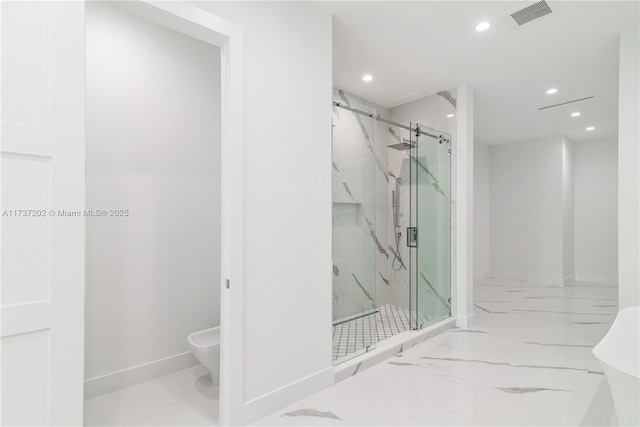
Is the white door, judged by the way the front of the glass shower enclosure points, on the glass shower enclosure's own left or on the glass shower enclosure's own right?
on the glass shower enclosure's own right

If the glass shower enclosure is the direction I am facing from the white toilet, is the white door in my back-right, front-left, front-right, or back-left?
back-right

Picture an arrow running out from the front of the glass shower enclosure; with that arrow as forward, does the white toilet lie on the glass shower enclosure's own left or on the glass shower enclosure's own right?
on the glass shower enclosure's own right

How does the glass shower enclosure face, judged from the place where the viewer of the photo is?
facing the viewer and to the right of the viewer

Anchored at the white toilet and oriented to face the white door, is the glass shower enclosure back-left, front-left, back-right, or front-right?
back-left
